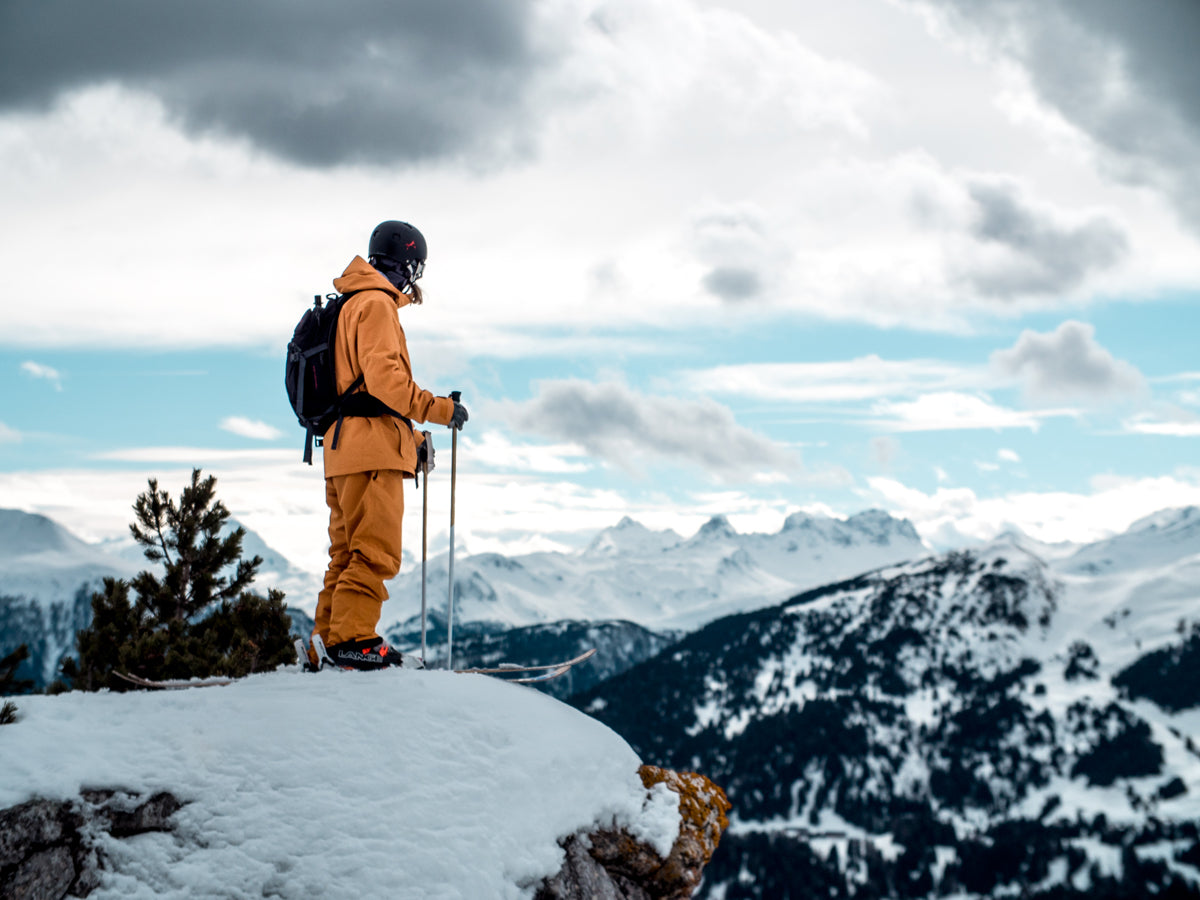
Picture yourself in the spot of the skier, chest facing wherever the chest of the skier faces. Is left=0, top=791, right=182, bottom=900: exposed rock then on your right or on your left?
on your right

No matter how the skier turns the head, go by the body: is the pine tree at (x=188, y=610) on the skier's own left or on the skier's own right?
on the skier's own left

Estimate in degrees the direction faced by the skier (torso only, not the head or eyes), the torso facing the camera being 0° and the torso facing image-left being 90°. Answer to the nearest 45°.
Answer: approximately 270°

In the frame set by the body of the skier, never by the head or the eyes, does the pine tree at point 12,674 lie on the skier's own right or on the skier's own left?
on the skier's own left
